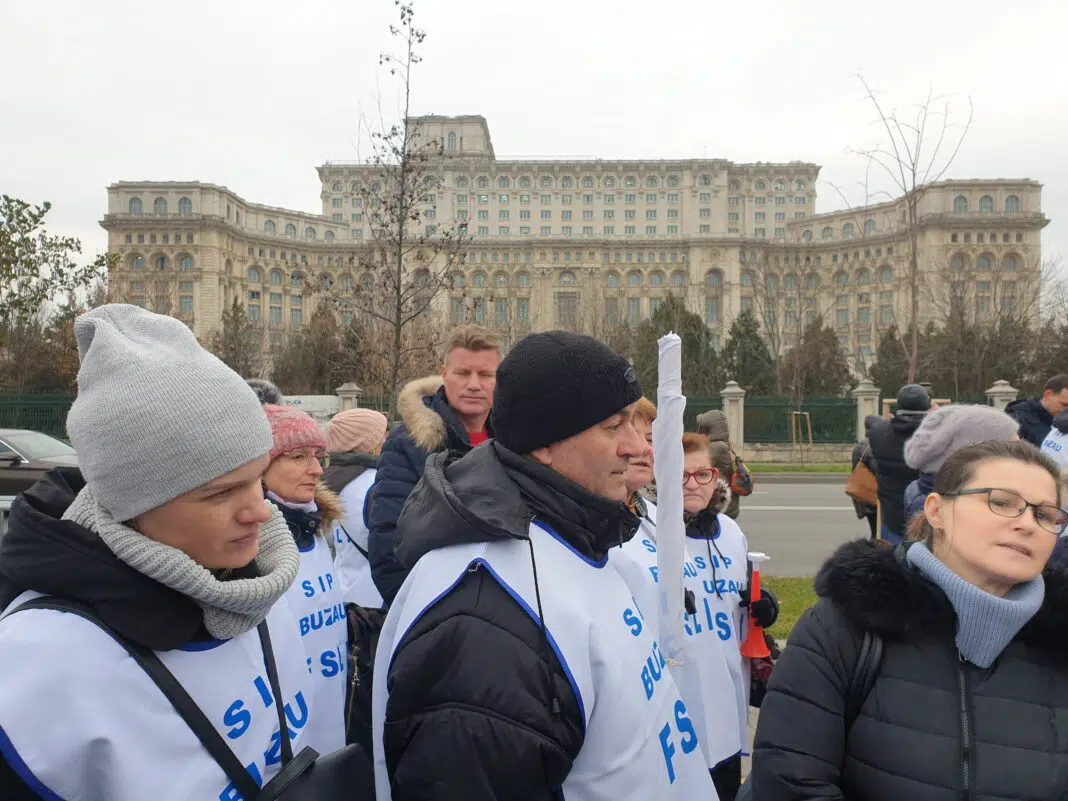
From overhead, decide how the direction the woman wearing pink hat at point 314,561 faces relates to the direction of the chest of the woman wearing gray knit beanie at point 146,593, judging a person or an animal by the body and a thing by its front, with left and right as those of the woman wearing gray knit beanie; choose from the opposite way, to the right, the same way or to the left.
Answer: the same way

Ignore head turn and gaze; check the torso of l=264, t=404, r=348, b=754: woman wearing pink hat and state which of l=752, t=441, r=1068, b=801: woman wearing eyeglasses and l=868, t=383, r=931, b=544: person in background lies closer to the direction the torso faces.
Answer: the woman wearing eyeglasses

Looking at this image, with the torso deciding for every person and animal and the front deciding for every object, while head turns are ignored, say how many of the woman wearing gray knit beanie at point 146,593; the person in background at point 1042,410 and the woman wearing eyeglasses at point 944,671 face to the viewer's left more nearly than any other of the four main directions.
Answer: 0

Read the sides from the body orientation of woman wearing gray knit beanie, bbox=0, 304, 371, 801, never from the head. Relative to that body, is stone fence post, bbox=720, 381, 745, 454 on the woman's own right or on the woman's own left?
on the woman's own left

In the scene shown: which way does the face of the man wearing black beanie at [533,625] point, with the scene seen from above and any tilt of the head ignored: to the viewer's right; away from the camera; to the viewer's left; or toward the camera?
to the viewer's right

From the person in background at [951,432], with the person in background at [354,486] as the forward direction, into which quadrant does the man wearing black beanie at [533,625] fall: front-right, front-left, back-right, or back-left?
front-left
